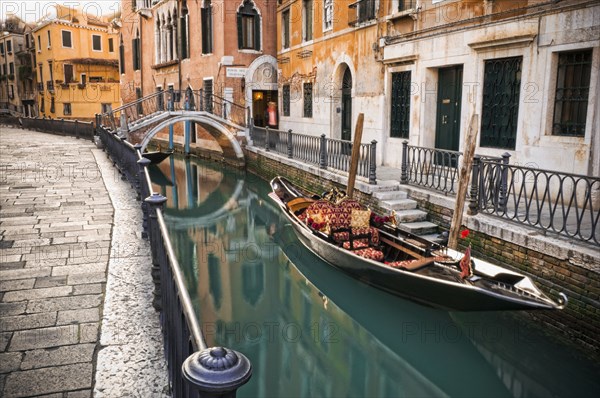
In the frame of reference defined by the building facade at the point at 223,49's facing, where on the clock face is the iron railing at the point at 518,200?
The iron railing is roughly at 10 o'clock from the building facade.

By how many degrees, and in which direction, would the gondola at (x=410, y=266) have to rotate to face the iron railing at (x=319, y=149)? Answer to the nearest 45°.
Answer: approximately 135° to its left

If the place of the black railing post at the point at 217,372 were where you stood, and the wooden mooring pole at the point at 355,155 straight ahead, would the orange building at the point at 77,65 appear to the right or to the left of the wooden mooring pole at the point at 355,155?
left

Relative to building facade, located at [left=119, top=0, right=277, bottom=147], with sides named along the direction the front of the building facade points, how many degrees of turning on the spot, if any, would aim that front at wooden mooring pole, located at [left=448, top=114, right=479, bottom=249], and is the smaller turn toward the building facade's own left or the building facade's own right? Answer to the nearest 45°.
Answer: approximately 45° to the building facade's own left

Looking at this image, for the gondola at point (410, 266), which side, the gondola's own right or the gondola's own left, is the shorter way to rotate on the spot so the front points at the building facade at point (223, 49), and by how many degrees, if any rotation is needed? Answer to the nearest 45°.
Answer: approximately 180°

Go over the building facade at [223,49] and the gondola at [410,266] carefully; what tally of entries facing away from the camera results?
0

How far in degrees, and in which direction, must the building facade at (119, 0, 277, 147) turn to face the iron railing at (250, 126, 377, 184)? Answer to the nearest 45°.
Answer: approximately 45° to its left

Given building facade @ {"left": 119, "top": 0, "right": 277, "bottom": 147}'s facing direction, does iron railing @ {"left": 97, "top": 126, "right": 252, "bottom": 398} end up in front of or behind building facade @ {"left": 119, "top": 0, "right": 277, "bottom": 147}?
in front

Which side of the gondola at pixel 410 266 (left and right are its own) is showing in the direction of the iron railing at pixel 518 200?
left

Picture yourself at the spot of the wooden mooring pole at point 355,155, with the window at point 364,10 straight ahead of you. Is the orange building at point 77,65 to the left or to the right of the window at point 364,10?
left

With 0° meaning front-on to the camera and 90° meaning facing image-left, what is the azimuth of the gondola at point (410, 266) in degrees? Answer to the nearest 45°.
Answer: approximately 315°

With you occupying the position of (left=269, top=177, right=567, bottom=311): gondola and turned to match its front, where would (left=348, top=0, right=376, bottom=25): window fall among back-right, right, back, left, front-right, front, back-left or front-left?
back-left

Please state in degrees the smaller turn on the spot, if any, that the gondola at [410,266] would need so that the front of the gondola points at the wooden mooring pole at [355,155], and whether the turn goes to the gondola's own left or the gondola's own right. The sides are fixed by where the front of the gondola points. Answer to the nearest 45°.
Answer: approximately 135° to the gondola's own left

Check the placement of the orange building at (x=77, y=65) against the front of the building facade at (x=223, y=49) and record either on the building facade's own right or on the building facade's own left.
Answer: on the building facade's own right

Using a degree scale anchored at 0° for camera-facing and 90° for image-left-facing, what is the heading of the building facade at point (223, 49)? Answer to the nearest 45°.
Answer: approximately 45°
